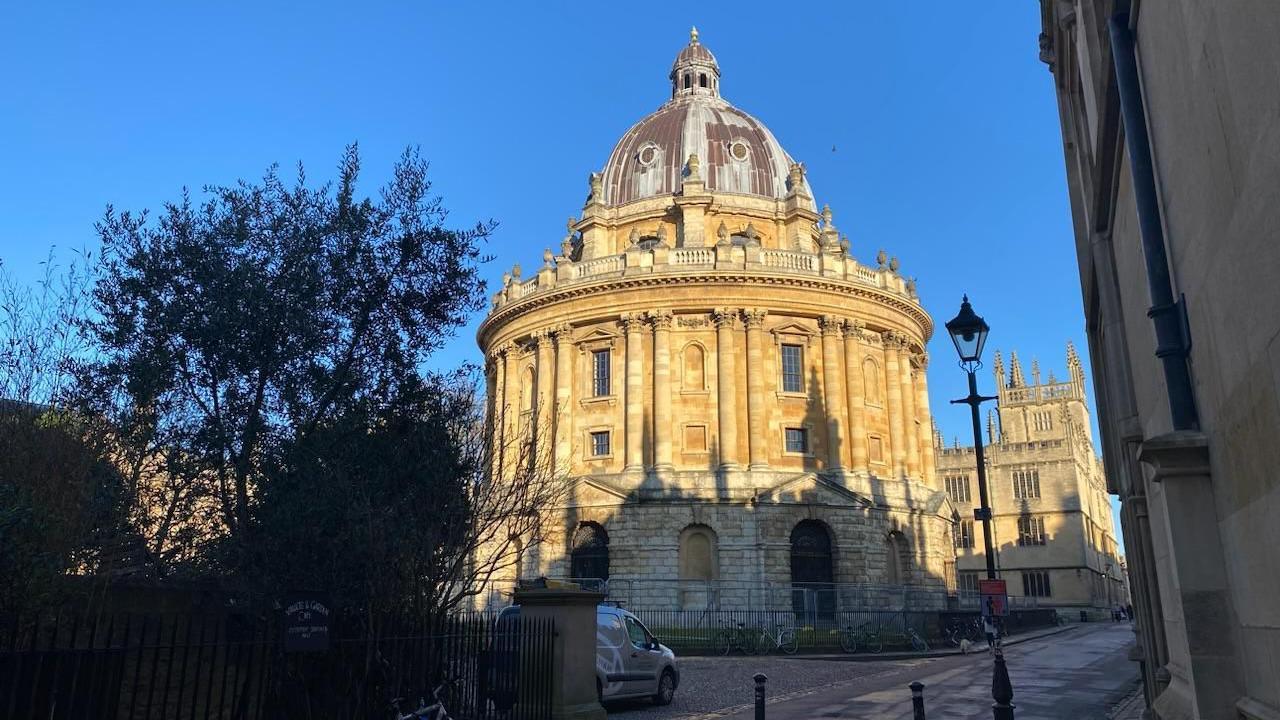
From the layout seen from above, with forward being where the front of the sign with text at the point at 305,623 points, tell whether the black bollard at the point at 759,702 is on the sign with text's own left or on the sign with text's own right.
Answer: on the sign with text's own left

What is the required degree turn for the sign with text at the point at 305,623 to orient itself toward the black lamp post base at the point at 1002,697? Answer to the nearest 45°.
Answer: approximately 90° to its left

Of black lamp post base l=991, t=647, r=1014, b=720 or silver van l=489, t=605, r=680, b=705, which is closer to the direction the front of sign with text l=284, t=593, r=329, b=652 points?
the black lamp post base

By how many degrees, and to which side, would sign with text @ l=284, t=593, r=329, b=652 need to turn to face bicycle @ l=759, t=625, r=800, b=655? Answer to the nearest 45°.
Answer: approximately 135° to its left

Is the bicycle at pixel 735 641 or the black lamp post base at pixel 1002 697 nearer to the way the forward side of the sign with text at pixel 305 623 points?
the black lamp post base

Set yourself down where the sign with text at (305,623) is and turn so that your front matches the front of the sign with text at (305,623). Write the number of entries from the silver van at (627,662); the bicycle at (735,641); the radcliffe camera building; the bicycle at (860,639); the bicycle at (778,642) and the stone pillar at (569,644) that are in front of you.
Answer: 0

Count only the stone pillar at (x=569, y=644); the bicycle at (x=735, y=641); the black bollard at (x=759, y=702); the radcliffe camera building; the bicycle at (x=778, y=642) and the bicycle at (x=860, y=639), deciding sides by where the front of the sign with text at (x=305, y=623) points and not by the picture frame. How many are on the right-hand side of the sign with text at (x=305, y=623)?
0

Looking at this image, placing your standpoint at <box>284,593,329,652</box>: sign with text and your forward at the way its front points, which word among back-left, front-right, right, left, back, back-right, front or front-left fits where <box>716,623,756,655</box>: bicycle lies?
back-left

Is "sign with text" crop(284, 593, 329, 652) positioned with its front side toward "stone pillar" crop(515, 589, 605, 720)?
no

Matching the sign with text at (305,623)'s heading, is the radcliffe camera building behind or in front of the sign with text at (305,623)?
behind

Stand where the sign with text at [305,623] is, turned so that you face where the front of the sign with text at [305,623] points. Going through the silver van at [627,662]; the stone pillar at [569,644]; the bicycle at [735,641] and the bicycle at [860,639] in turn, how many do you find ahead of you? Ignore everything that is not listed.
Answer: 0

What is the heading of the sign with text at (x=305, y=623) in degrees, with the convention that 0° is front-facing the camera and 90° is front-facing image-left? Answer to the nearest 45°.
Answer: approximately 0°

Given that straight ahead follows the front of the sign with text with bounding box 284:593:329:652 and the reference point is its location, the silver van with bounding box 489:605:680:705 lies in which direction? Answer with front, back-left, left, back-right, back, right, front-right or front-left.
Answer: back-left

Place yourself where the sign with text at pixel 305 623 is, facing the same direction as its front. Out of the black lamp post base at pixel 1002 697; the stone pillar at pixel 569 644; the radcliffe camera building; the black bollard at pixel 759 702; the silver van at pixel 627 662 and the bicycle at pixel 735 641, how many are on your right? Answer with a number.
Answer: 0

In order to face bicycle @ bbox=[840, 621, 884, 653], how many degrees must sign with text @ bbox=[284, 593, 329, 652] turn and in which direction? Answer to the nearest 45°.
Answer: approximately 135° to its left
